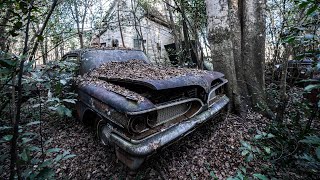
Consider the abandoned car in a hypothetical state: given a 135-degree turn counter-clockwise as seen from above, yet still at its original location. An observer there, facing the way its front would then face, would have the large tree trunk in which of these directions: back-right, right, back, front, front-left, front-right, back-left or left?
front-right

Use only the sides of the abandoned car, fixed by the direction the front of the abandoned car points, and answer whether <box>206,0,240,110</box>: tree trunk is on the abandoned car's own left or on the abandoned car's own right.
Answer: on the abandoned car's own left

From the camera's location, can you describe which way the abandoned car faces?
facing the viewer and to the right of the viewer
